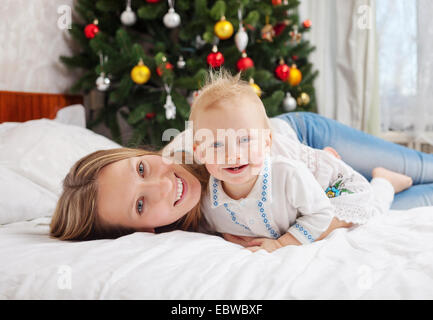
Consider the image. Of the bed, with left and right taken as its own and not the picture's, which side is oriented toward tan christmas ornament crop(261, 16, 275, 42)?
left

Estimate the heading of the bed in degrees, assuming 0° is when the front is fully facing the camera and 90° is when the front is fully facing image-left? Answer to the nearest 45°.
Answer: approximately 270°

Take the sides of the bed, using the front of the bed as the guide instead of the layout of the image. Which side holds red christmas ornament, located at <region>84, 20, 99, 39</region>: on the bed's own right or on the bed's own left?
on the bed's own left

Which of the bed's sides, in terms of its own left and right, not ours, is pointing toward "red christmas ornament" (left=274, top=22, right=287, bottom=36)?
left

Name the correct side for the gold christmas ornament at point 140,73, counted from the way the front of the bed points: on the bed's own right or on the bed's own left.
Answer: on the bed's own left

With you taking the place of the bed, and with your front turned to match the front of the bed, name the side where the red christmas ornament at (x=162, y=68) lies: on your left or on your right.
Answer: on your left
